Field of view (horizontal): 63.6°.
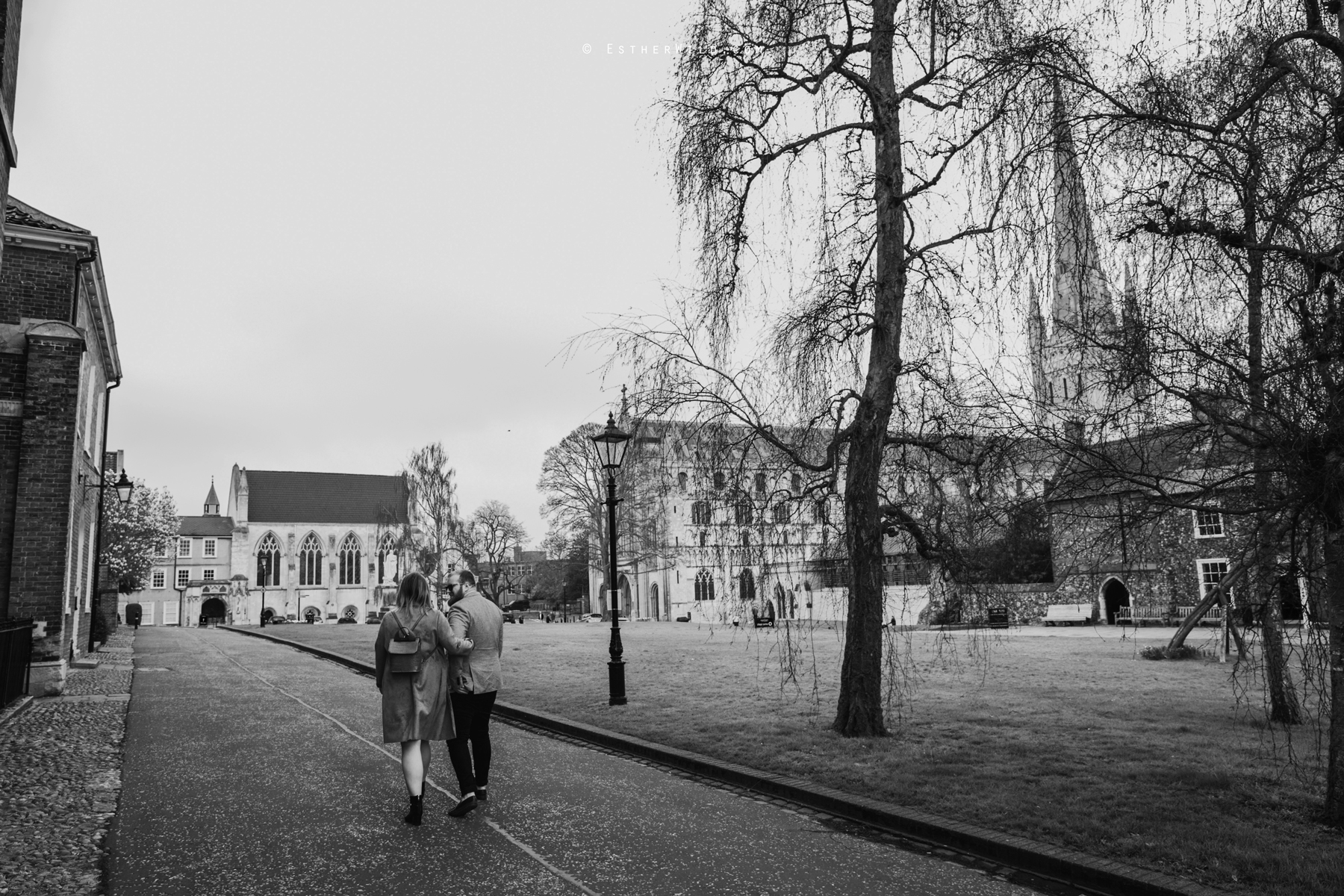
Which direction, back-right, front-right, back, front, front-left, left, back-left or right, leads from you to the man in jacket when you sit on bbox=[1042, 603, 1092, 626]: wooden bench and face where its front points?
front

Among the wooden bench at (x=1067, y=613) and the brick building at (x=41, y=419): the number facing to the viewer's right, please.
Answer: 1

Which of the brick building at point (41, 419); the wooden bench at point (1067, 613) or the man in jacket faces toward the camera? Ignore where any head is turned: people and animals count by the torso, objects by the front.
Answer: the wooden bench

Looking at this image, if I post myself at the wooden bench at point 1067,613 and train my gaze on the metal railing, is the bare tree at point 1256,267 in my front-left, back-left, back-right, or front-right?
front-left

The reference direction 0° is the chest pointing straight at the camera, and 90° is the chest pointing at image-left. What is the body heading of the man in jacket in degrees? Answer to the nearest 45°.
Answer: approximately 135°

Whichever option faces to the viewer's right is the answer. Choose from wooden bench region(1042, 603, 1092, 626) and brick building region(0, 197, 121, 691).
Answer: the brick building

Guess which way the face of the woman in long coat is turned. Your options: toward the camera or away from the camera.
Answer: away from the camera

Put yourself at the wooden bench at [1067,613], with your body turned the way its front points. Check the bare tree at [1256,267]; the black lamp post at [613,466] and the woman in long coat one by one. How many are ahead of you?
3

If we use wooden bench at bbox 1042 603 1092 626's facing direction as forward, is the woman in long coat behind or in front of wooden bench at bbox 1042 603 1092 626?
in front

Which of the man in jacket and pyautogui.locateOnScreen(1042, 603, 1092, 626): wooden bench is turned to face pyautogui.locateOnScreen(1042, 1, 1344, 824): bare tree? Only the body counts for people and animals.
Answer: the wooden bench

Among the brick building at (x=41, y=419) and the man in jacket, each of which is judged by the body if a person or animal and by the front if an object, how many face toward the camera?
0

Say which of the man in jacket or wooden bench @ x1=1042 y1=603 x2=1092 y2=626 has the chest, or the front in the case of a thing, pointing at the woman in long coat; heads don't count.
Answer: the wooden bench

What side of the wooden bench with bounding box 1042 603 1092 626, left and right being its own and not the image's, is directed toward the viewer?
front

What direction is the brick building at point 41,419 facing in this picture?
to the viewer's right
